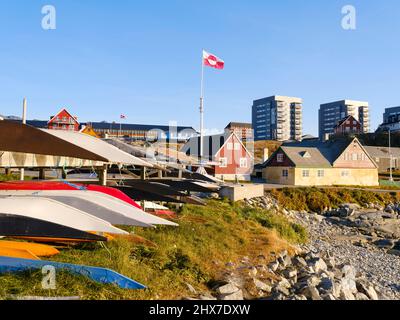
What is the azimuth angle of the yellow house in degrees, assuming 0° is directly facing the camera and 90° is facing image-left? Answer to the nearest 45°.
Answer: approximately 0°

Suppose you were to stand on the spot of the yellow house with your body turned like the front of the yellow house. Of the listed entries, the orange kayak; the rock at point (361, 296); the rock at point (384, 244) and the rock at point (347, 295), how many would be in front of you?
4

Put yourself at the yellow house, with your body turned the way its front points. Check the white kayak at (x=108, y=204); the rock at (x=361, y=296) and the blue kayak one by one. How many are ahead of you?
3

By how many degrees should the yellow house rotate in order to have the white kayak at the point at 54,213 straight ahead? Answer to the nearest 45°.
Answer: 0° — it already faces it

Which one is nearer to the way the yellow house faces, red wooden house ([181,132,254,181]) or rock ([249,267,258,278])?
the rock

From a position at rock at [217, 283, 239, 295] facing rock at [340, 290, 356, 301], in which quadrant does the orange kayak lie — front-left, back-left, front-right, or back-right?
back-left

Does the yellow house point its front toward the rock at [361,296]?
yes

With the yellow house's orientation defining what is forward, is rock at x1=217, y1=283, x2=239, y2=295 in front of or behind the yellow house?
in front

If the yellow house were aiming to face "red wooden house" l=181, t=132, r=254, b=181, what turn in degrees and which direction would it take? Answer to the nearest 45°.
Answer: approximately 90° to its right

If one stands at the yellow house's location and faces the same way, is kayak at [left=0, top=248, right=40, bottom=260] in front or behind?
in front

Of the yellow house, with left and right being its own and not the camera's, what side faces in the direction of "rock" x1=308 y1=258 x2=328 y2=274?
front

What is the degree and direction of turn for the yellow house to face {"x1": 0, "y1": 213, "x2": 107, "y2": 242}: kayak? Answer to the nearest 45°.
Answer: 0° — it already faces it

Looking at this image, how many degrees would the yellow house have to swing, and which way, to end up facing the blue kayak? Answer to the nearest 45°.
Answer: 0° — it already faces it

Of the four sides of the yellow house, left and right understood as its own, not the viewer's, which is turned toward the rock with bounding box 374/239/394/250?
front
